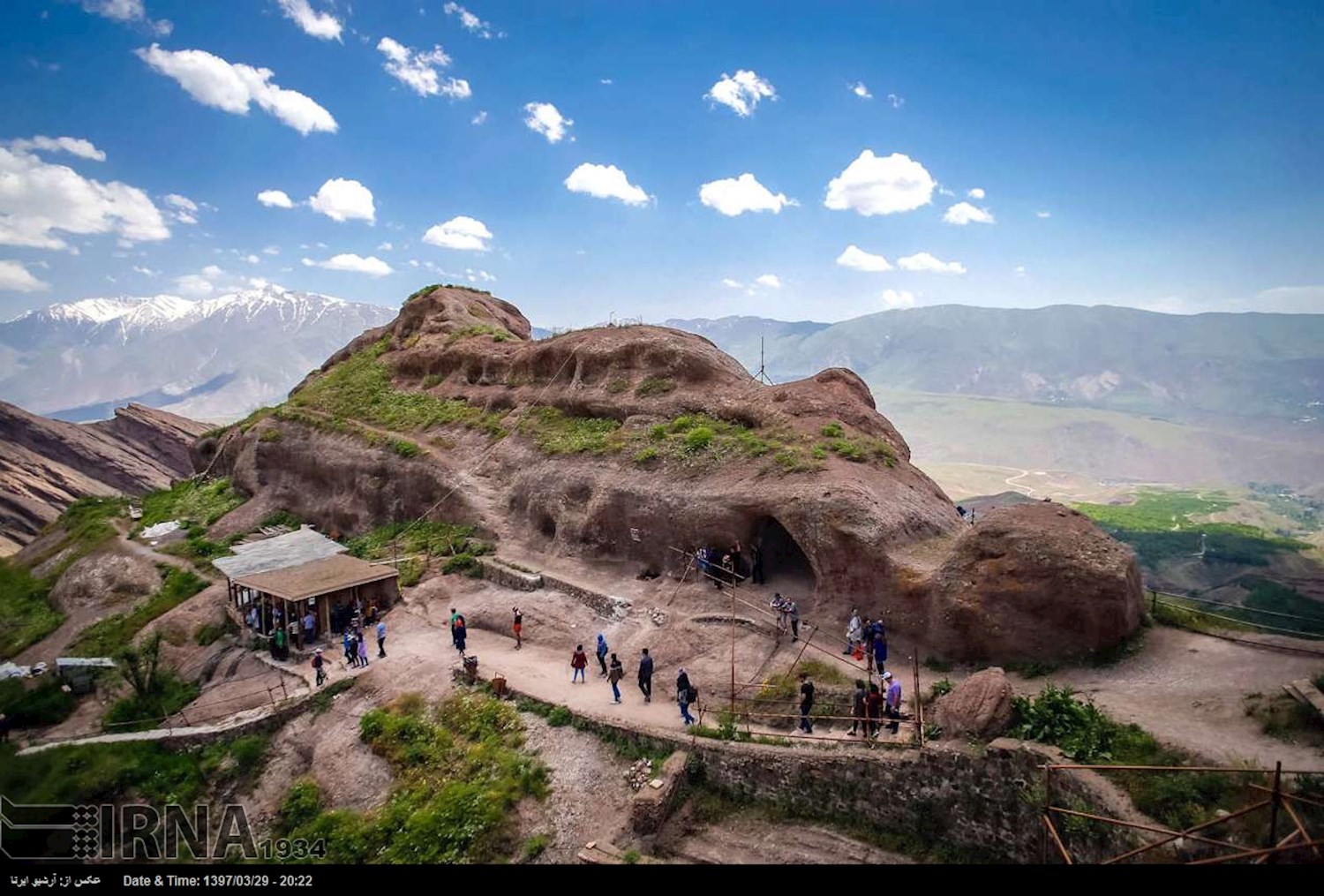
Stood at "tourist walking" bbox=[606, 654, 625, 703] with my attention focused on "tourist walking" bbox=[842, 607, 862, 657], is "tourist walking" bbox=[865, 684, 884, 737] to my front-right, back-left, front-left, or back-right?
front-right

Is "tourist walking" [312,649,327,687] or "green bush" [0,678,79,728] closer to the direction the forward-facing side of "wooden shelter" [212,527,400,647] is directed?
the tourist walking

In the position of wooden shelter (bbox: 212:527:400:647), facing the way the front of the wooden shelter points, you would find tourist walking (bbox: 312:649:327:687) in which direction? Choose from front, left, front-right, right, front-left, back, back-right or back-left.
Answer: front-right

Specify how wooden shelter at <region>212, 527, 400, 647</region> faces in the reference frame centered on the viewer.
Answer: facing the viewer and to the right of the viewer

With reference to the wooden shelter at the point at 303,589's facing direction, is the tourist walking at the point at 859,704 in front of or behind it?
in front

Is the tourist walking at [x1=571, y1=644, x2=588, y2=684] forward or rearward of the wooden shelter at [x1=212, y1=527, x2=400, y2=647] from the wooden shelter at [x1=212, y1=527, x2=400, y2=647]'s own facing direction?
forward

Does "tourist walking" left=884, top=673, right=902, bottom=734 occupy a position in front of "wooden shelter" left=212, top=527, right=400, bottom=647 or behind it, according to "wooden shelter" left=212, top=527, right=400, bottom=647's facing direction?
in front

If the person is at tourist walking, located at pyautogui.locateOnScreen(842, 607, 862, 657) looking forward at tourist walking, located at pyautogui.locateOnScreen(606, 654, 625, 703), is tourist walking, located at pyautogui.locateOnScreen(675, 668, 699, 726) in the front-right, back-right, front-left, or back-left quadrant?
front-left
